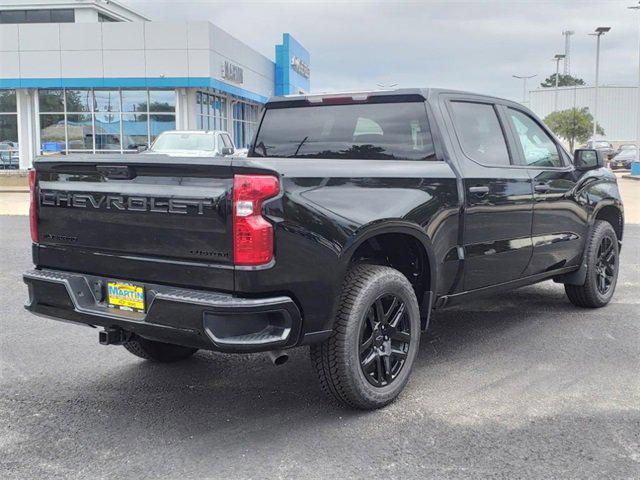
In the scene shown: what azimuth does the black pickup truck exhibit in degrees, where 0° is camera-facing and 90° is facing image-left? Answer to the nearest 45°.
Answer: approximately 225°

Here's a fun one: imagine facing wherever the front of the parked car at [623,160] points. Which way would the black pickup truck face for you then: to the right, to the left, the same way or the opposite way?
the opposite way

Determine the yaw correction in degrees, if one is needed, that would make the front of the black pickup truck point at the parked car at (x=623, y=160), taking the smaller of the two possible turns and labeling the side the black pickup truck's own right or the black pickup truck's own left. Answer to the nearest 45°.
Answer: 0° — it already faces it

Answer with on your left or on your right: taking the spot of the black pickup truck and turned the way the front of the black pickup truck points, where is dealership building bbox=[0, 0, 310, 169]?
on your left

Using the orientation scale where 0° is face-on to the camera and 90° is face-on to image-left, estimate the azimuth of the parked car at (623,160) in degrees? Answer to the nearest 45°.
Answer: approximately 45°

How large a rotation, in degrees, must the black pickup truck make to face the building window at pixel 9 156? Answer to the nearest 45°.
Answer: approximately 90° to its left
